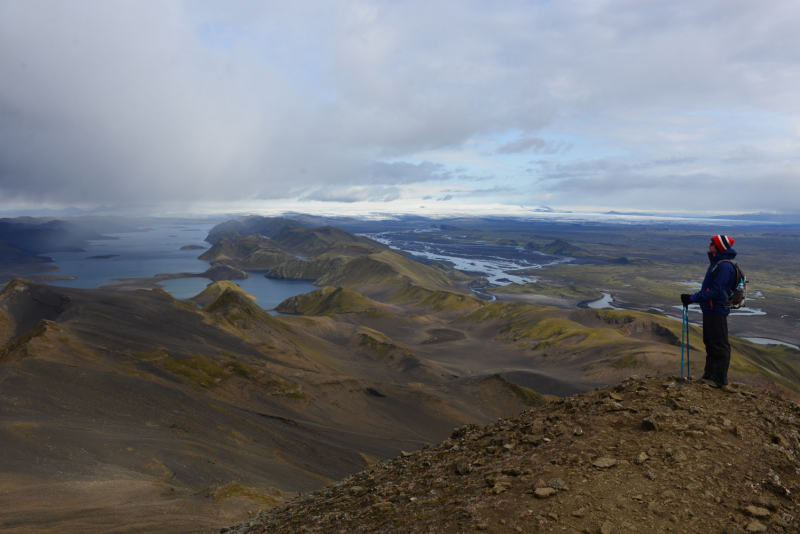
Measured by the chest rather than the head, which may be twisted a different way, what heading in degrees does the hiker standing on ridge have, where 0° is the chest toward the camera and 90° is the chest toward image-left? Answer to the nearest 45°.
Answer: approximately 90°
